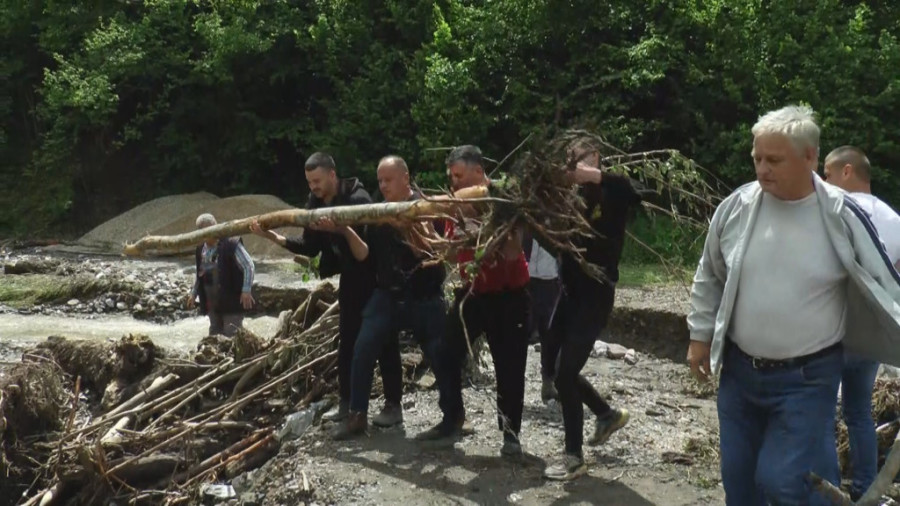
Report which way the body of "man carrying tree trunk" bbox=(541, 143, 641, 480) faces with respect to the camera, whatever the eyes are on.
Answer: to the viewer's left

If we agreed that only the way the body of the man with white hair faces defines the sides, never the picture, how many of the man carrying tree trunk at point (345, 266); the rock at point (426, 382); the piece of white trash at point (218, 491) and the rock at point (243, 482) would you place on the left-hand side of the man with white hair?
0

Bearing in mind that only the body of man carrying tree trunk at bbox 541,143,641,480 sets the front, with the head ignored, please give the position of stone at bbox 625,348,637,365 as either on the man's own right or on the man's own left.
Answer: on the man's own right

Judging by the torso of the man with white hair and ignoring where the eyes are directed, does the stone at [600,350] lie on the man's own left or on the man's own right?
on the man's own right

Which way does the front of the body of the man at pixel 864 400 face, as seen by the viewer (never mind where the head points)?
to the viewer's left

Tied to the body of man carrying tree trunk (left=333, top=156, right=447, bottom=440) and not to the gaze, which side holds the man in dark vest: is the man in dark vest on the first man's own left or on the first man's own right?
on the first man's own right

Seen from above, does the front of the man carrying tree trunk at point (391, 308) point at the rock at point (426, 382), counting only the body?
no

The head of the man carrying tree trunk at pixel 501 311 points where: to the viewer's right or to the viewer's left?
to the viewer's left

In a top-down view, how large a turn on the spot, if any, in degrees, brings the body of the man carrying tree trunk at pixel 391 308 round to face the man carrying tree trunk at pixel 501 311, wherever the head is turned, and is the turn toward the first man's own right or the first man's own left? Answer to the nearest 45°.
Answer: approximately 90° to the first man's own left

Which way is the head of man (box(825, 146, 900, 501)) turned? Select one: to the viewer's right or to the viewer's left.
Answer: to the viewer's left

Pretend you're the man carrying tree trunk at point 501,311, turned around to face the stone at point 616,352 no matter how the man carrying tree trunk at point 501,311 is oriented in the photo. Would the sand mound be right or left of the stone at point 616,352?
left

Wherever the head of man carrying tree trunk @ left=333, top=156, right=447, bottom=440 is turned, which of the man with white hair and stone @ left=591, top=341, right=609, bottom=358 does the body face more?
the man with white hair

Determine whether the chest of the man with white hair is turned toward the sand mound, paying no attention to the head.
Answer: no

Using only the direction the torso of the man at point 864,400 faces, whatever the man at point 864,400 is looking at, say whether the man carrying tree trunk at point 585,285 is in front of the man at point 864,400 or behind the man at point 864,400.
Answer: in front
